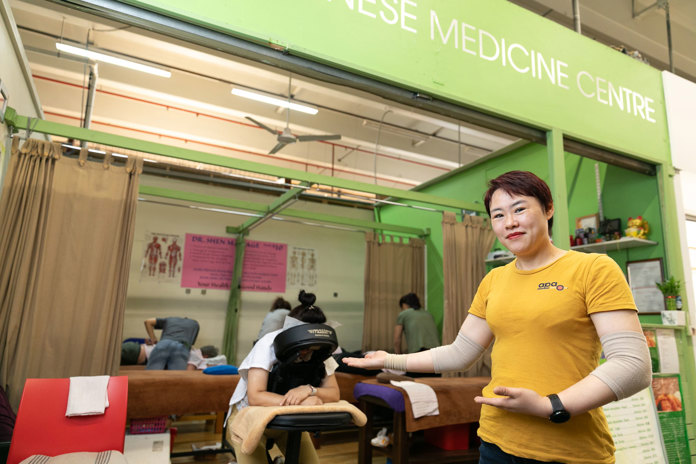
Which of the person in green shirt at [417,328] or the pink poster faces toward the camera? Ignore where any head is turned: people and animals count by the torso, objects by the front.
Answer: the pink poster

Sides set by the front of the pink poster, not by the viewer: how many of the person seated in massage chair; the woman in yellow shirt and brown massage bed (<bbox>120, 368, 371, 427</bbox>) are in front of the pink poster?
3

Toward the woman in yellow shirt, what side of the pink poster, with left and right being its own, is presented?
front

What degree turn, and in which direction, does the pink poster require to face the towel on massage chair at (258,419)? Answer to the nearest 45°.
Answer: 0° — it already faces it

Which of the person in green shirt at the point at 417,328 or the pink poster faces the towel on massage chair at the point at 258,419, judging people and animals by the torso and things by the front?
the pink poster

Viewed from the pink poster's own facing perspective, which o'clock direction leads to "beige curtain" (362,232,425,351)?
The beige curtain is roughly at 10 o'clock from the pink poster.

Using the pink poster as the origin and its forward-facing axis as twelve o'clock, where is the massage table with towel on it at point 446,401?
The massage table with towel on it is roughly at 11 o'clock from the pink poster.

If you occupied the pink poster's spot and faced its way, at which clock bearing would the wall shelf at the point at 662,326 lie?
The wall shelf is roughly at 11 o'clock from the pink poster.

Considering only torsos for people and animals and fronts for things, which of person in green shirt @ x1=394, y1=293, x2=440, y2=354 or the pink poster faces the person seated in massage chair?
the pink poster

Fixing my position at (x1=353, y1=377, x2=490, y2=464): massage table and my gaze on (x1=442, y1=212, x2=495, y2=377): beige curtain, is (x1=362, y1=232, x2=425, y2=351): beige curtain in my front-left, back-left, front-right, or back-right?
front-left

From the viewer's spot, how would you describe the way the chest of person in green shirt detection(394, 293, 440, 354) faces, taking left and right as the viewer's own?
facing away from the viewer and to the left of the viewer

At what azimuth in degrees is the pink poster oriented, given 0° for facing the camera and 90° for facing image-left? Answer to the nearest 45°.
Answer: approximately 0°

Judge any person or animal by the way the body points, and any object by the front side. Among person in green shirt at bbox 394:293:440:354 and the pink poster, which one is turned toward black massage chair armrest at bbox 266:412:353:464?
the pink poster

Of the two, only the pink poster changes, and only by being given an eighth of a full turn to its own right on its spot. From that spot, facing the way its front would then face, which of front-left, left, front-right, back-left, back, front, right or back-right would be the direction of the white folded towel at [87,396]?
front-left

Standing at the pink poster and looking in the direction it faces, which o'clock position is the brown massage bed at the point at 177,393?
The brown massage bed is roughly at 12 o'clock from the pink poster.

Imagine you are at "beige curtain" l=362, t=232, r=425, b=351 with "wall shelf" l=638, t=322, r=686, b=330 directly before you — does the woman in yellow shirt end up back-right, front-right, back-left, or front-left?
front-right

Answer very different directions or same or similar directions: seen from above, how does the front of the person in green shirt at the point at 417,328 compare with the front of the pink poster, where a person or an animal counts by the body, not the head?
very different directions
